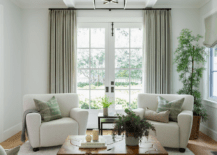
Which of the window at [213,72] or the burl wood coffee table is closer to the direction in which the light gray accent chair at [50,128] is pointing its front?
the burl wood coffee table

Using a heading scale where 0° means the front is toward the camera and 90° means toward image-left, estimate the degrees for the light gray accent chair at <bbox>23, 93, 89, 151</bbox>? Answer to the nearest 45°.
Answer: approximately 315°

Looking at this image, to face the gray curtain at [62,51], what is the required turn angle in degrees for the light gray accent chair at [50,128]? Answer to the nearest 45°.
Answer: approximately 135° to its left

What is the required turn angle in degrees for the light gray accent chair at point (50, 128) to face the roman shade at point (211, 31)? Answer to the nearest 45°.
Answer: approximately 45° to its left
